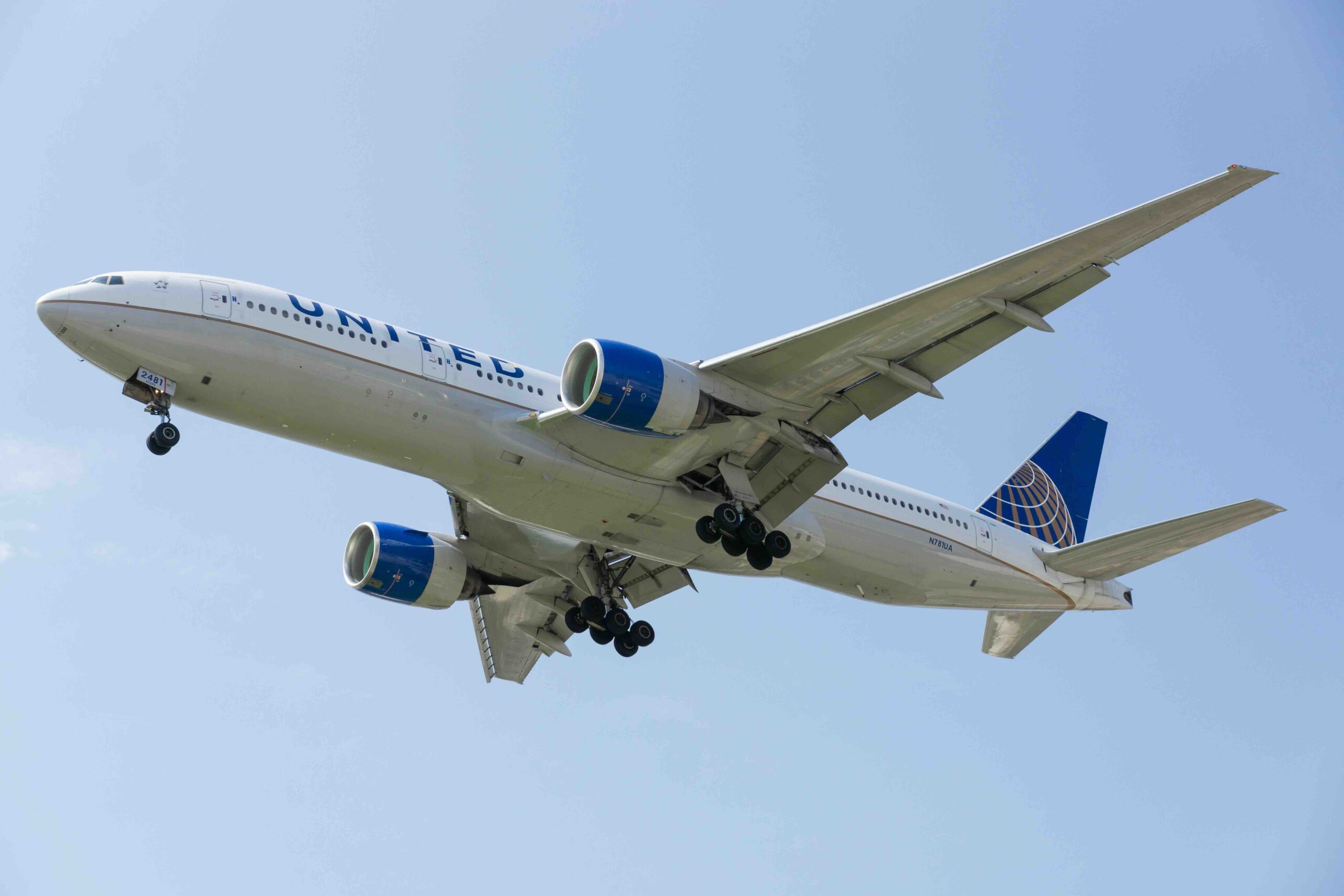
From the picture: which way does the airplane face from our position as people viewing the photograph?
facing the viewer and to the left of the viewer
